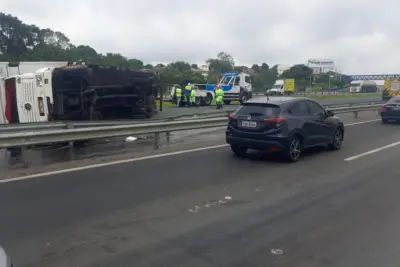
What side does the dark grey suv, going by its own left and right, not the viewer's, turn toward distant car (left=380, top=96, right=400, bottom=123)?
front

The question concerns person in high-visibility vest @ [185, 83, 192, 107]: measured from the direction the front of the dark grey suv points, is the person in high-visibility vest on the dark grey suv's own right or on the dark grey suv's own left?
on the dark grey suv's own left

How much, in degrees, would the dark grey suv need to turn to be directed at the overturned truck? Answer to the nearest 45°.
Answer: approximately 90° to its left

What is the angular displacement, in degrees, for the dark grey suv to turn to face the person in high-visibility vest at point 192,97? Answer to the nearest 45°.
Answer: approximately 45° to its left

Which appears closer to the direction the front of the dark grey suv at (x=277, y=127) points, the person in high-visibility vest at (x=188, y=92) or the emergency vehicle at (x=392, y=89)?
the emergency vehicle

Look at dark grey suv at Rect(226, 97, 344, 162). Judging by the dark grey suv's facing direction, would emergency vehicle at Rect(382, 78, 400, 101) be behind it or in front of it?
in front

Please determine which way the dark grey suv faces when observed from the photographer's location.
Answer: facing away from the viewer and to the right of the viewer
